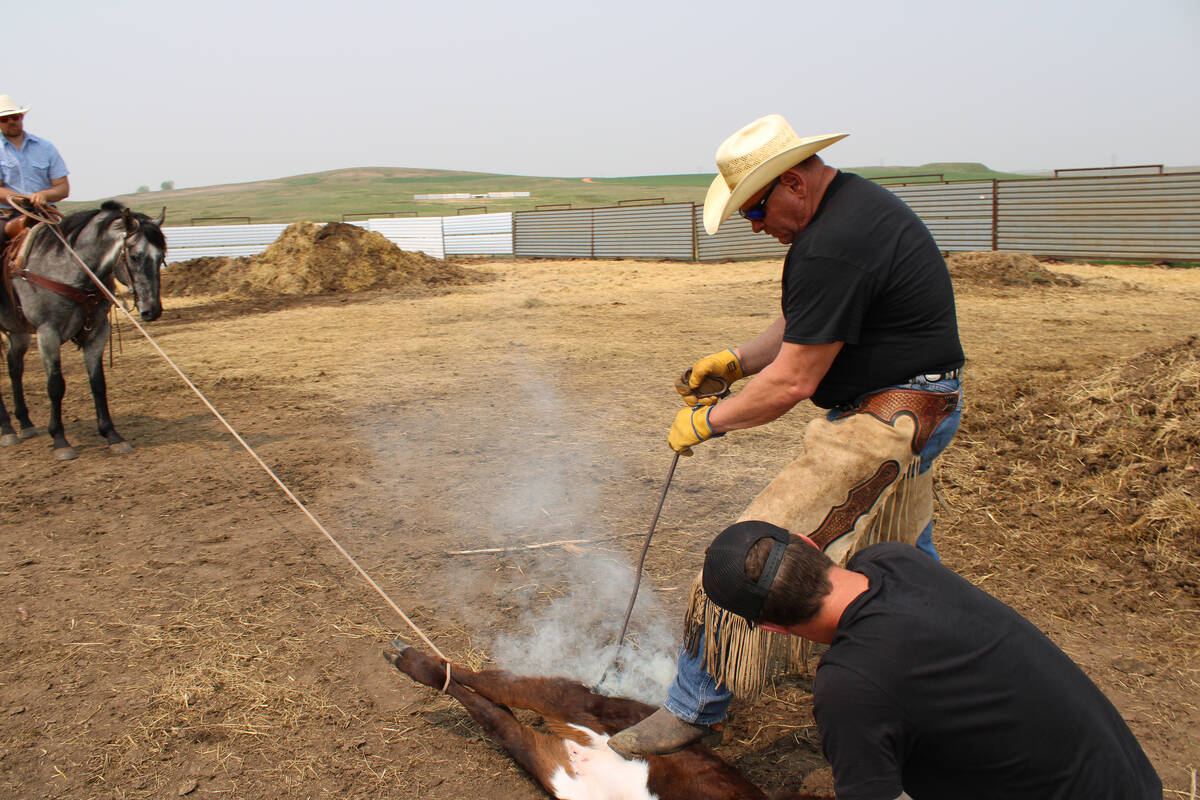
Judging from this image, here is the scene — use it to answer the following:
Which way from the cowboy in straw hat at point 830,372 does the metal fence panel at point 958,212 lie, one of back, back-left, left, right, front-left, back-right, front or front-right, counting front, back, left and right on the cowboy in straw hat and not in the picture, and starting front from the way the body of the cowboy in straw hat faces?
right

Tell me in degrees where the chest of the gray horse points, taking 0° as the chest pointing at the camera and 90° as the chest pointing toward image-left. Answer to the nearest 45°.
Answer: approximately 315°

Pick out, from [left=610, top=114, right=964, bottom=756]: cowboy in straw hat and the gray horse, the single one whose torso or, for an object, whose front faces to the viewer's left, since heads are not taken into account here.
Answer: the cowboy in straw hat

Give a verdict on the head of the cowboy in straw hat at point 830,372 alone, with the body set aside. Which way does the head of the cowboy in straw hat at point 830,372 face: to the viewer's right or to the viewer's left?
to the viewer's left

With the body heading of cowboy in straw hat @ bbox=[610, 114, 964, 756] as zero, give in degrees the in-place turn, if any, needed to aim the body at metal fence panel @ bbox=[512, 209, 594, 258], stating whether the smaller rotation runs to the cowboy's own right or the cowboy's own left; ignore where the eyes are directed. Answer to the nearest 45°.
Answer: approximately 90° to the cowboy's own right

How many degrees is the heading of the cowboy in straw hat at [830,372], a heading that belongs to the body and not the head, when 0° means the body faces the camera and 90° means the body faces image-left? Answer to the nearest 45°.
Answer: approximately 90°

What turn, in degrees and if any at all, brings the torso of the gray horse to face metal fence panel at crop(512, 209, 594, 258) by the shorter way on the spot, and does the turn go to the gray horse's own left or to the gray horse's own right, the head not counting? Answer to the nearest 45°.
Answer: approximately 90° to the gray horse's own left

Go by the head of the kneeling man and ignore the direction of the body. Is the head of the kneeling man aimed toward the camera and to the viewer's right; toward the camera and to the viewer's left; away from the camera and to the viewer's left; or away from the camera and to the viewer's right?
away from the camera and to the viewer's left

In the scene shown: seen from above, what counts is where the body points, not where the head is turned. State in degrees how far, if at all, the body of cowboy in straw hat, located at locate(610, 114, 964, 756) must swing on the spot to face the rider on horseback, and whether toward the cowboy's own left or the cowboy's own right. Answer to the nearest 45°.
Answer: approximately 45° to the cowboy's own right

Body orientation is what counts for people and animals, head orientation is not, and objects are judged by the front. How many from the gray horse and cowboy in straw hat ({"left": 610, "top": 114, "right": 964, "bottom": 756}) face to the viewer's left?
1

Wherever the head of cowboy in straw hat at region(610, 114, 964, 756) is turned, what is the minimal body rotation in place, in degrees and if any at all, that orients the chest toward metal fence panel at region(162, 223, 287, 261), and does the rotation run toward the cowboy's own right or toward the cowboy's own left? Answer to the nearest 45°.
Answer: approximately 45° to the cowboy's own right

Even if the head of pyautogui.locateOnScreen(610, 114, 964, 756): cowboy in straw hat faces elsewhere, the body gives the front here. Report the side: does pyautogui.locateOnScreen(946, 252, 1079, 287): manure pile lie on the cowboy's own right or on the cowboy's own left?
on the cowboy's own right
